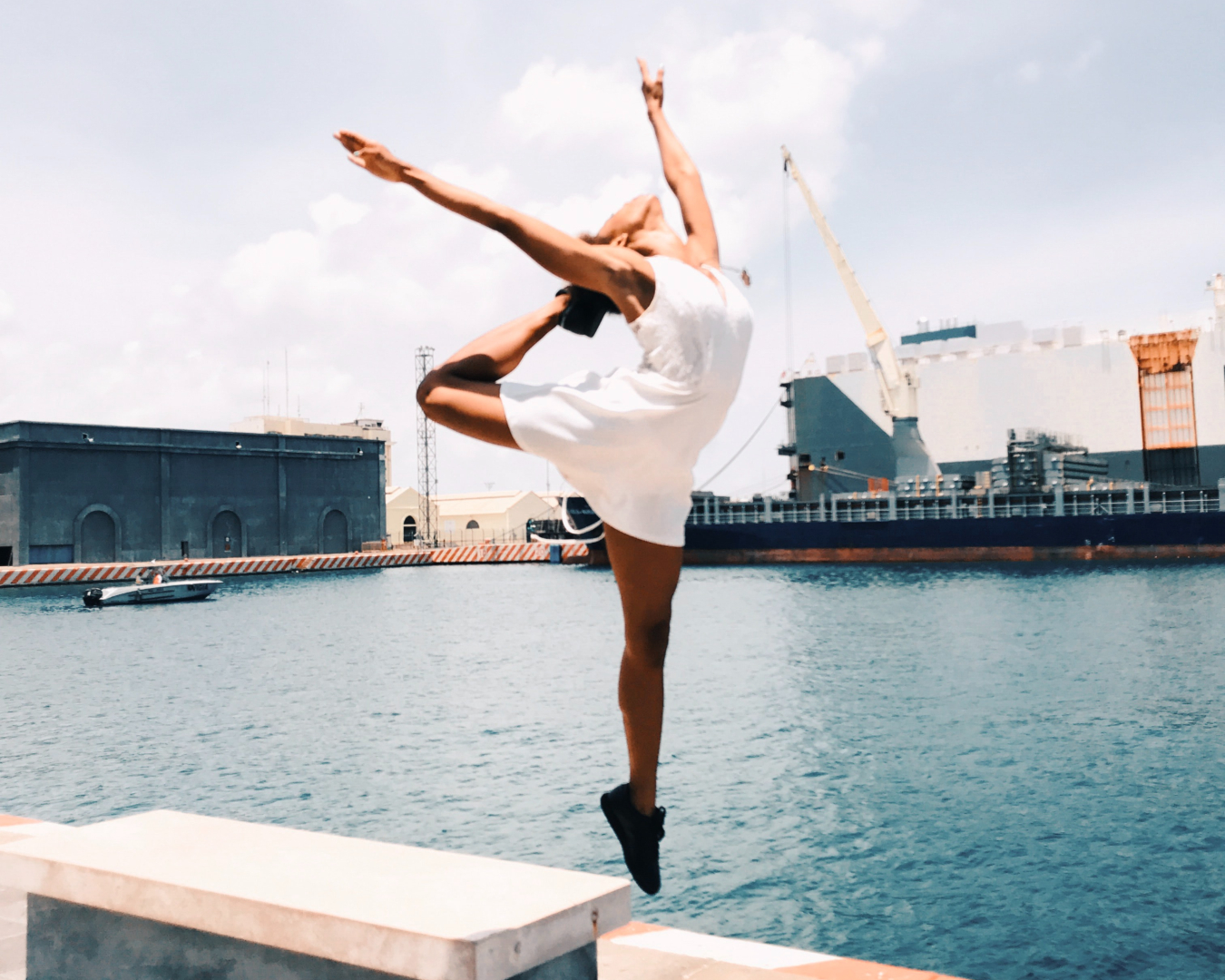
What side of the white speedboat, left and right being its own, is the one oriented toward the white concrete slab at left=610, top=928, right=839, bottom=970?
right

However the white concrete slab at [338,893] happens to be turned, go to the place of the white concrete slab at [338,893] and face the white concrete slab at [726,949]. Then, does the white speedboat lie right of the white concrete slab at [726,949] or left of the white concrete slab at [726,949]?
left

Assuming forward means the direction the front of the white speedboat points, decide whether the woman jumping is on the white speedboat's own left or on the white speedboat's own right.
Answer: on the white speedboat's own right

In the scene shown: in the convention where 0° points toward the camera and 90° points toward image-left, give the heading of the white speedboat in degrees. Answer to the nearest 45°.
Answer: approximately 270°

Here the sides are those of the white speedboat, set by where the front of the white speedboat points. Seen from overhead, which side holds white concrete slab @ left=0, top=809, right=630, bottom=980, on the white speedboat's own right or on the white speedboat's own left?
on the white speedboat's own right
